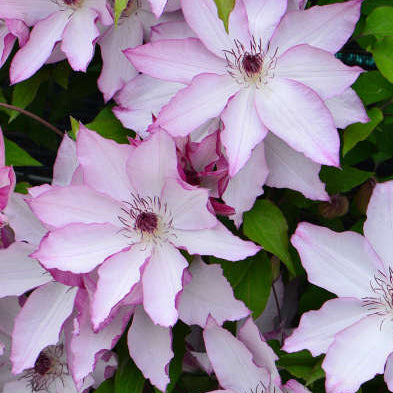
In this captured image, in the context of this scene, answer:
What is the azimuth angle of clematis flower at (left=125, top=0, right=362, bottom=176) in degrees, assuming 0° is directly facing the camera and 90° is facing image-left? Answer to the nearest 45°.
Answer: approximately 0°

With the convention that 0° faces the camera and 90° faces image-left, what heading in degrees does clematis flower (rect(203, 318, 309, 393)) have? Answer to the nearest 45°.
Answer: approximately 0°
